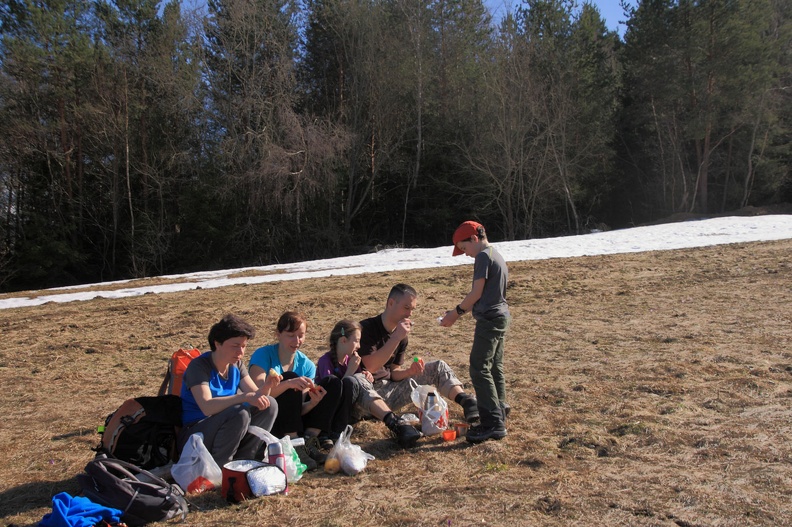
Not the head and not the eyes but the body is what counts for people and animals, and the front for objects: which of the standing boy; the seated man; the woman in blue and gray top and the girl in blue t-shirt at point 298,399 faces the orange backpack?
the standing boy

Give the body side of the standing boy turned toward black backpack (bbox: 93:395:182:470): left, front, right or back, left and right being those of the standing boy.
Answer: front

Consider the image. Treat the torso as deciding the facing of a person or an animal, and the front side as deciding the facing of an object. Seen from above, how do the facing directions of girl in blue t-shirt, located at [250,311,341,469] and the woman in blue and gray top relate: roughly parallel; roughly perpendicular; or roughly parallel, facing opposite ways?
roughly parallel

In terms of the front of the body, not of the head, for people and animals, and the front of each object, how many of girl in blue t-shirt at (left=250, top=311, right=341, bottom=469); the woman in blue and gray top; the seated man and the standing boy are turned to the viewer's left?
1

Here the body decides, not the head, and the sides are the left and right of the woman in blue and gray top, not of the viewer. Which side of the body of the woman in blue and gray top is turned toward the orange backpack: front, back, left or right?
back

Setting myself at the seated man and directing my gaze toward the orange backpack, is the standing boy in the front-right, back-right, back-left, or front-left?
back-left

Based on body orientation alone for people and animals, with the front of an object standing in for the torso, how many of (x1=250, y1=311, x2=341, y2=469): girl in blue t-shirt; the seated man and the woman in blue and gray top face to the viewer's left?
0

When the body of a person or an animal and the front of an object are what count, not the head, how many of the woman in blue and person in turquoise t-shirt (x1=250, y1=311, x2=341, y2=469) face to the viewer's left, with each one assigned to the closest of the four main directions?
0

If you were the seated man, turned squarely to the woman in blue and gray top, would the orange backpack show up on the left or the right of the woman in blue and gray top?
right

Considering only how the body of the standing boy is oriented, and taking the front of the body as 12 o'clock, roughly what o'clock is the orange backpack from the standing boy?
The orange backpack is roughly at 12 o'clock from the standing boy.

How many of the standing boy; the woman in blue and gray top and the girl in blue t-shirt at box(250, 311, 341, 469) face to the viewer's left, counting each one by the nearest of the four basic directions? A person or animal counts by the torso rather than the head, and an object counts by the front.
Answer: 1

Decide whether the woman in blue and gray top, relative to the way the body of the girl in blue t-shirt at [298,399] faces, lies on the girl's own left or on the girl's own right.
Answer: on the girl's own right

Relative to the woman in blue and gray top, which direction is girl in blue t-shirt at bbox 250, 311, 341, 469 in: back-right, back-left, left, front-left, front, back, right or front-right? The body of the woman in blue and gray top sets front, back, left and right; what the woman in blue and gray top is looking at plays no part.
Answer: left

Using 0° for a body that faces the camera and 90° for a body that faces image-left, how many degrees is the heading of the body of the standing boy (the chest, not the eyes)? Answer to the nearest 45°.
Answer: approximately 90°

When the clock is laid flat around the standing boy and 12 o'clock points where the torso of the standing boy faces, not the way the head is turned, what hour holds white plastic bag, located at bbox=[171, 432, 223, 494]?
The white plastic bag is roughly at 11 o'clock from the standing boy.

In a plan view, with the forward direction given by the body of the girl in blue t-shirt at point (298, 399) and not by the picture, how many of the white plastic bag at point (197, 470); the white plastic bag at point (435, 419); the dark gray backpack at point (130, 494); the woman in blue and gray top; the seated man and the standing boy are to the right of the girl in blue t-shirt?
3

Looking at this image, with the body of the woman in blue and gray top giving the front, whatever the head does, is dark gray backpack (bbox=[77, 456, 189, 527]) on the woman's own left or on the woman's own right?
on the woman's own right

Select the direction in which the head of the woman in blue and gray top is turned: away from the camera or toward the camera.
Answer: toward the camera
